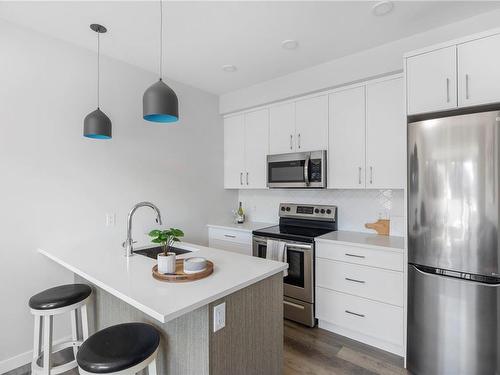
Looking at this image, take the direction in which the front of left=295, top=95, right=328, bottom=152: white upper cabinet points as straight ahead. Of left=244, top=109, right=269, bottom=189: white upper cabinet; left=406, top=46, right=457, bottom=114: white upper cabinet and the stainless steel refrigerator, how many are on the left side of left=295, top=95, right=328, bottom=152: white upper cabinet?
2

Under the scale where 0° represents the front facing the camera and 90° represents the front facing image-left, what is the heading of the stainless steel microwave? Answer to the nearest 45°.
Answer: approximately 45°

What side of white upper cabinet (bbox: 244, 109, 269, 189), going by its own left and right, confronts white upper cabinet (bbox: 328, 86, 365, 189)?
left

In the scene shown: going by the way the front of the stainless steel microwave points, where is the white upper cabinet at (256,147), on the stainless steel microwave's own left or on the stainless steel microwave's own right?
on the stainless steel microwave's own right

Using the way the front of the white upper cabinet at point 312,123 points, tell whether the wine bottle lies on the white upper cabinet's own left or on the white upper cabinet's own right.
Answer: on the white upper cabinet's own right

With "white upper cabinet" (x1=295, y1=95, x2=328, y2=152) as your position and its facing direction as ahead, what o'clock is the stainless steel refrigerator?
The stainless steel refrigerator is roughly at 9 o'clock from the white upper cabinet.

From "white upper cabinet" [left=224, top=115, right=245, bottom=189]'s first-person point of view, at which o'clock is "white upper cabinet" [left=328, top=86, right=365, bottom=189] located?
"white upper cabinet" [left=328, top=86, right=365, bottom=189] is roughly at 9 o'clock from "white upper cabinet" [left=224, top=115, right=245, bottom=189].
